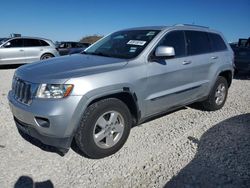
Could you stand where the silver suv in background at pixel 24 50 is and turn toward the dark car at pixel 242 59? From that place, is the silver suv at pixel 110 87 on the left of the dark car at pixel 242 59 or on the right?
right

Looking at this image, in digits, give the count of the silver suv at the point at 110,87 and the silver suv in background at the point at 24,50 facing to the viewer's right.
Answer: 0

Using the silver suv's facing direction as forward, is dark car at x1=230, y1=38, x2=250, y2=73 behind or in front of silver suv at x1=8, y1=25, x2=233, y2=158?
behind

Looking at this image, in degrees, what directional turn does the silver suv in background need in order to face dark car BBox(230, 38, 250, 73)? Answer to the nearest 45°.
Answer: approximately 135° to its left

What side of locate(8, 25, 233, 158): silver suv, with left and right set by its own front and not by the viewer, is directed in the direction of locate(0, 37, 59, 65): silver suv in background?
right

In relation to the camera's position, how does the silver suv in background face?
facing to the left of the viewer

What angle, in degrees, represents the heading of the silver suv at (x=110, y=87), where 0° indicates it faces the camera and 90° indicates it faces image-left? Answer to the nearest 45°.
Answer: approximately 45°

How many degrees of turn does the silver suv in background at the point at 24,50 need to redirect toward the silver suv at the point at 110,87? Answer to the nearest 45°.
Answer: approximately 90° to its left
